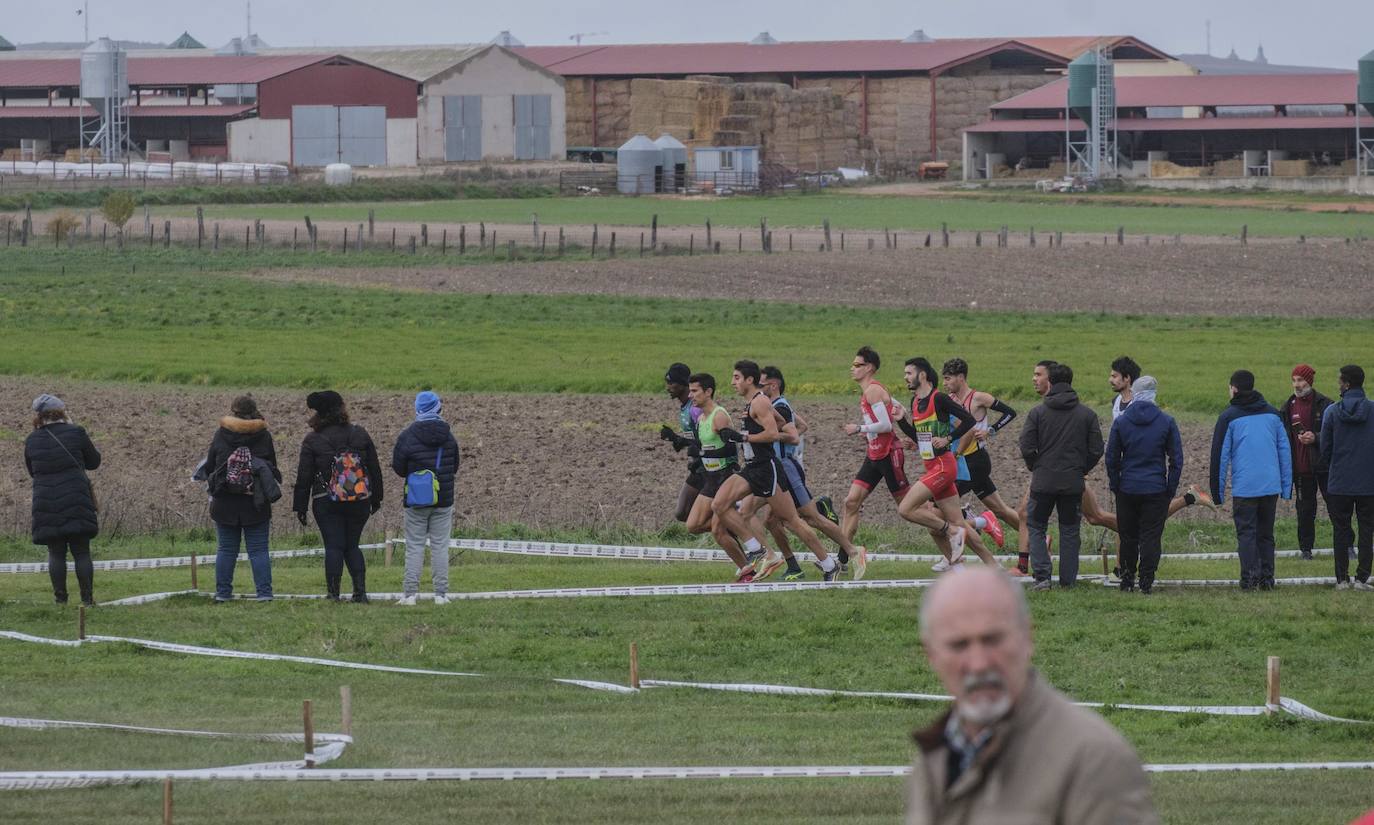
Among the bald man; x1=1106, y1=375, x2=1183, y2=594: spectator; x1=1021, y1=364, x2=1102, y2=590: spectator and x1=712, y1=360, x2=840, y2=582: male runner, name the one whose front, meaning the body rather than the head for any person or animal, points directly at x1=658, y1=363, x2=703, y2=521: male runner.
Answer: x1=712, y1=360, x2=840, y2=582: male runner

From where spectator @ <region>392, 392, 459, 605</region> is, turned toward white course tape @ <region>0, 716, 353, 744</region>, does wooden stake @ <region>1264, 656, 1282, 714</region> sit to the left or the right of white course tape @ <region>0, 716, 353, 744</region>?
left

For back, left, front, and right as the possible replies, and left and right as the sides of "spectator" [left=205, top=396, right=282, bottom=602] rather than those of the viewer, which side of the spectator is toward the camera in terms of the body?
back

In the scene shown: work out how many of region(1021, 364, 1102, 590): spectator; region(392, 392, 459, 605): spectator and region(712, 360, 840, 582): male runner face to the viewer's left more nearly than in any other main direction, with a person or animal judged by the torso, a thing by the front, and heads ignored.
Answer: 1

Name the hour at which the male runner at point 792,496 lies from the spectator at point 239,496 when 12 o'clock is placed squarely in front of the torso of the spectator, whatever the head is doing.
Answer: The male runner is roughly at 3 o'clock from the spectator.

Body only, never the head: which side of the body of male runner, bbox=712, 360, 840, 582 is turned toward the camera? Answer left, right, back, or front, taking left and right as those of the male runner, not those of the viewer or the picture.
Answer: left

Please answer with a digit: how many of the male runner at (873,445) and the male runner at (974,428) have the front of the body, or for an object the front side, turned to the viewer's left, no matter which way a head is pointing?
2

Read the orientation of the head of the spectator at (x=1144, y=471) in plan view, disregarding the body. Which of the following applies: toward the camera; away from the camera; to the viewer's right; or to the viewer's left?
away from the camera

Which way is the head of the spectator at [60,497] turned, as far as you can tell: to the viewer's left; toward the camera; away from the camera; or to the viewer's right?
away from the camera

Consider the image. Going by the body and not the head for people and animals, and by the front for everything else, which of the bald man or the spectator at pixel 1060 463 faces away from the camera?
the spectator

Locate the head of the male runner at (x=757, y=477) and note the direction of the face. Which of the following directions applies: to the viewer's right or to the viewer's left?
to the viewer's left

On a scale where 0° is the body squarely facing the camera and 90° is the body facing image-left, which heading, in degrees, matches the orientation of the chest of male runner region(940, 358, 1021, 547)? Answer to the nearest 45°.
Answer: approximately 90°

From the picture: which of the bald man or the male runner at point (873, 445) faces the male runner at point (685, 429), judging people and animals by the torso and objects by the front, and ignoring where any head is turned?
the male runner at point (873, 445)

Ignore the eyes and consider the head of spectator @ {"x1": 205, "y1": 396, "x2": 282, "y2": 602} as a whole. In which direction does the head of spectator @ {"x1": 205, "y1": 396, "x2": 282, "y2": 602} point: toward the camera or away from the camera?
away from the camera

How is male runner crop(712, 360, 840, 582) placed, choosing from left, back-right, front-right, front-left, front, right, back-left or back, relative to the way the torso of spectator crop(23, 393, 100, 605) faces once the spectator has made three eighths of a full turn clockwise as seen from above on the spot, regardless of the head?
front-left
